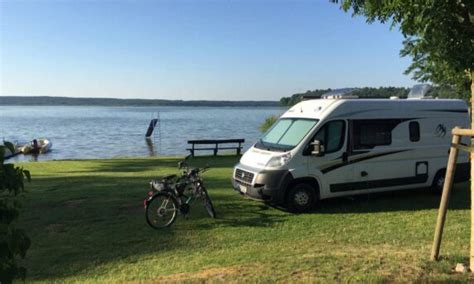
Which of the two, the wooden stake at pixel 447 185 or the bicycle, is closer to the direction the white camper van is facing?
the bicycle

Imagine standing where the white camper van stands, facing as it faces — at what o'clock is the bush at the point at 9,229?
The bush is roughly at 11 o'clock from the white camper van.

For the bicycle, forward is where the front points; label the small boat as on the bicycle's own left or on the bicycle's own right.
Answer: on the bicycle's own left

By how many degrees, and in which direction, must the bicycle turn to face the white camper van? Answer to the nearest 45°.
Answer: approximately 45° to its right

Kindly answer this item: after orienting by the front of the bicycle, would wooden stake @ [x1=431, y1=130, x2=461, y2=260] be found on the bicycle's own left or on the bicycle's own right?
on the bicycle's own right

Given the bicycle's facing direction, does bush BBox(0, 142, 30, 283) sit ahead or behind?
behind

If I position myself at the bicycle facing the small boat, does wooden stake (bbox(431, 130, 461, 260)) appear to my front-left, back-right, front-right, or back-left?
back-right

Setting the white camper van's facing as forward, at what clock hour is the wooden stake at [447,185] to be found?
The wooden stake is roughly at 10 o'clock from the white camper van.

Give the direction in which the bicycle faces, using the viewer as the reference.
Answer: facing away from the viewer and to the right of the viewer

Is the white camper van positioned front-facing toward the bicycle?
yes

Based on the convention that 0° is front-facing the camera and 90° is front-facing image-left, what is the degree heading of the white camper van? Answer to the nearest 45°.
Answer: approximately 45°

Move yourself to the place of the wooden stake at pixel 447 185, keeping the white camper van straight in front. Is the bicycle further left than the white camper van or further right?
left
